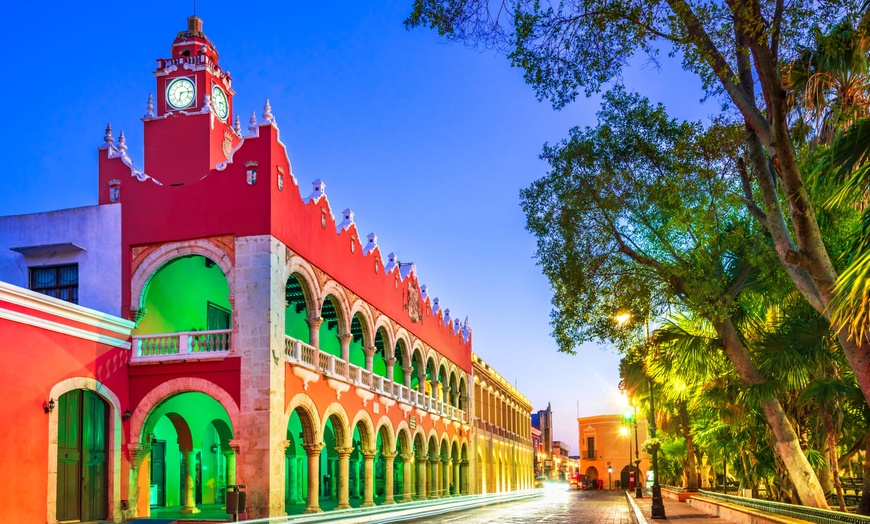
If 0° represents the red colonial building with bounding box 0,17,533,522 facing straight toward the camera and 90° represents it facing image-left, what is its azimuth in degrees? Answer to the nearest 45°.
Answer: approximately 315°

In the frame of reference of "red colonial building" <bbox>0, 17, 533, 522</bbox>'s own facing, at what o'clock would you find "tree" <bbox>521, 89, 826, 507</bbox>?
The tree is roughly at 12 o'clock from the red colonial building.

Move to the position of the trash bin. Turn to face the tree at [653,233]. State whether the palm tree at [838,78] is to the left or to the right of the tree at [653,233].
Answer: right

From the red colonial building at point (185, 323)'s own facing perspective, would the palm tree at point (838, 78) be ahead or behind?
ahead
